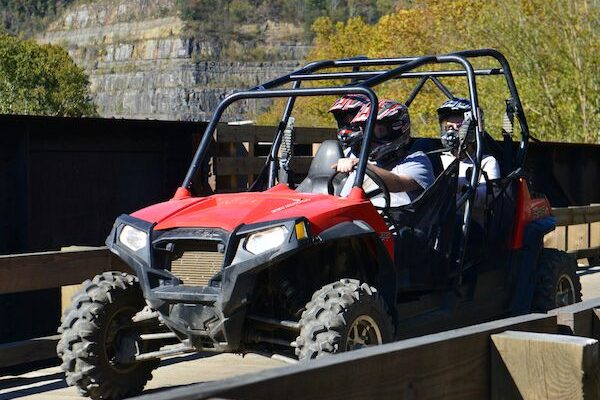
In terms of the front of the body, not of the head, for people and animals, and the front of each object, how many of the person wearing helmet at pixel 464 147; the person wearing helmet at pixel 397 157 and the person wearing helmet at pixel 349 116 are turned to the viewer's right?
0

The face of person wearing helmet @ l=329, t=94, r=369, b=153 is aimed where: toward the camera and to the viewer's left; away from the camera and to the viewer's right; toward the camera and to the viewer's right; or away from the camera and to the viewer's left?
toward the camera and to the viewer's left

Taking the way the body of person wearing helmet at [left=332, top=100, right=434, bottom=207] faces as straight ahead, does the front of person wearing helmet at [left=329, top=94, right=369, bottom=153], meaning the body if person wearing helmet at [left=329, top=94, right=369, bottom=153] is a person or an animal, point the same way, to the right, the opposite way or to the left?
the same way

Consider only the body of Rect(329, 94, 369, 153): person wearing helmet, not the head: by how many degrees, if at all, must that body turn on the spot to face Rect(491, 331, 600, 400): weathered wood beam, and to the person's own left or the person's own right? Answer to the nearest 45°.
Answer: approximately 45° to the person's own left

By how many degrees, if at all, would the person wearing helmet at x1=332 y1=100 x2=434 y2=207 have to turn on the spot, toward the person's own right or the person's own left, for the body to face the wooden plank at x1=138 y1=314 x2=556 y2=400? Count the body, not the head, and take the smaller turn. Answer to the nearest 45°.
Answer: approximately 45° to the person's own left

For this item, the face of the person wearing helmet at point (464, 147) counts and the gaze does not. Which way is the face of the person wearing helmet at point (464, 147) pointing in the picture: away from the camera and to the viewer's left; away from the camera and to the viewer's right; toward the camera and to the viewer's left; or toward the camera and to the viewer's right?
toward the camera and to the viewer's left

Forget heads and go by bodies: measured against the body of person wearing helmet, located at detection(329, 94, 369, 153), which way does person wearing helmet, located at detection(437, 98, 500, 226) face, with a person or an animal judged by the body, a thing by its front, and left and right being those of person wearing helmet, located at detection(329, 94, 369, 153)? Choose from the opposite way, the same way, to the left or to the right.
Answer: the same way

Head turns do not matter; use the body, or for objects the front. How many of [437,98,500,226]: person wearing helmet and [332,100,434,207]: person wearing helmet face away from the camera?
0

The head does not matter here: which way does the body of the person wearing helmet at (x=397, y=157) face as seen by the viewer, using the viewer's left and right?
facing the viewer and to the left of the viewer

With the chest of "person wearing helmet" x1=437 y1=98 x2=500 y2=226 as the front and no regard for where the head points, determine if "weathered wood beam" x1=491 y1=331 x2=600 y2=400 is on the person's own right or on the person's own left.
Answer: on the person's own left

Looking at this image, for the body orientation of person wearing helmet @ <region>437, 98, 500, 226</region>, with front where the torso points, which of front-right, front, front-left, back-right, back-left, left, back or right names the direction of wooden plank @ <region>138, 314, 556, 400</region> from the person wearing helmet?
front-left

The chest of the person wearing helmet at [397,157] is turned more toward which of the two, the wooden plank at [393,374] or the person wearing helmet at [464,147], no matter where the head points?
the wooden plank

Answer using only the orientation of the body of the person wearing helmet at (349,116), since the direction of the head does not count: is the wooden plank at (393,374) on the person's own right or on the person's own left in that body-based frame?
on the person's own left

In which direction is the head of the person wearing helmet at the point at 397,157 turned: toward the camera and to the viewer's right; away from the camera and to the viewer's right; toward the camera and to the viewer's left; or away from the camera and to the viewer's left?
toward the camera and to the viewer's left

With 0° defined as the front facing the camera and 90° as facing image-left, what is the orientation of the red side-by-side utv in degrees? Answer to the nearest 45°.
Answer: approximately 45°

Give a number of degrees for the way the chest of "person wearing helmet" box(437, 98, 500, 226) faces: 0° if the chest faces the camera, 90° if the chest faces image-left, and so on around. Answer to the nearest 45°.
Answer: approximately 45°

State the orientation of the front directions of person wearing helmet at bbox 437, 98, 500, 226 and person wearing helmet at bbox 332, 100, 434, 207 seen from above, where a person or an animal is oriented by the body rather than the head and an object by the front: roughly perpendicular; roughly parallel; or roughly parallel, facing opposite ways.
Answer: roughly parallel
